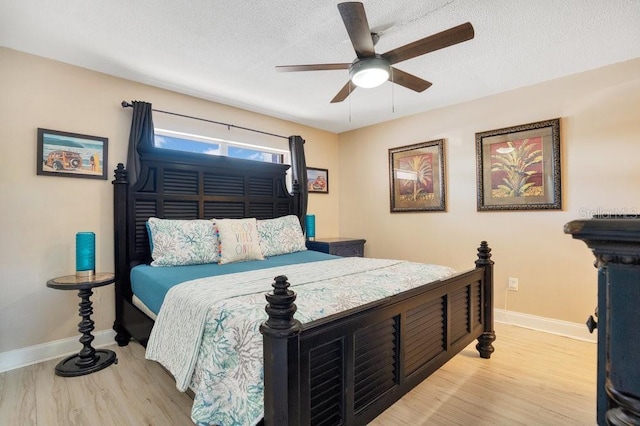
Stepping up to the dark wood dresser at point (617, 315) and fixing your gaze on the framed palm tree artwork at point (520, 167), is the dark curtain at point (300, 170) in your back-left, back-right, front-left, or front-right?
front-left

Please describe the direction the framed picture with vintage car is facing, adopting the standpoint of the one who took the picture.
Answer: facing the viewer and to the right of the viewer

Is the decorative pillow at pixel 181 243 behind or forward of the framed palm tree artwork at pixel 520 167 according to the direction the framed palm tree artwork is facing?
forward

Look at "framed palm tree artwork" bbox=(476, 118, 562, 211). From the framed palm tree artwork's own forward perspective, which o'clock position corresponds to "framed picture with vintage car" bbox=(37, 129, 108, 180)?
The framed picture with vintage car is roughly at 12 o'clock from the framed palm tree artwork.

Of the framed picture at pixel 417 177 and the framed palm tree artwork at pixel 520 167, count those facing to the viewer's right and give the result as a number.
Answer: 0

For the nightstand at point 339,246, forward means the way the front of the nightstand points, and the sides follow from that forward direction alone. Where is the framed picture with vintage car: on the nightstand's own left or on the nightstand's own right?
on the nightstand's own right

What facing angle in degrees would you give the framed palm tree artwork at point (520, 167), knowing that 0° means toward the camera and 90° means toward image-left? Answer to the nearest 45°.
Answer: approximately 45°

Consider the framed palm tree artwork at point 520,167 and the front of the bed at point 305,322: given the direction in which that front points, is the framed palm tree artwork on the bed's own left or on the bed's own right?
on the bed's own left

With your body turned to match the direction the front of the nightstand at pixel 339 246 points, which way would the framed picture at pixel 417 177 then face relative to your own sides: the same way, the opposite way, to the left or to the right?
to the right

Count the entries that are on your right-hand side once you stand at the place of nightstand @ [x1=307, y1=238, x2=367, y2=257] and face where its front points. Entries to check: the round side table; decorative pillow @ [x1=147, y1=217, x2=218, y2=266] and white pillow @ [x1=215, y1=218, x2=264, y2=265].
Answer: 3

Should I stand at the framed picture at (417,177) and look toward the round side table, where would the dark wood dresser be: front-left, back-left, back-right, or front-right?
front-left

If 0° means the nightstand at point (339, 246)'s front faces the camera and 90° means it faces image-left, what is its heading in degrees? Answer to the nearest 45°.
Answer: approximately 315°

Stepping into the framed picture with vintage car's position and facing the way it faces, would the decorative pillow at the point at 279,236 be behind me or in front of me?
in front

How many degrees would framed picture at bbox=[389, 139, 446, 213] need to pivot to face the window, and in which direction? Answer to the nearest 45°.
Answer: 0° — it already faces it

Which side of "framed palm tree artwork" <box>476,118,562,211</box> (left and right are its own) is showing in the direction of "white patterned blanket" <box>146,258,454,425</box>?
front
